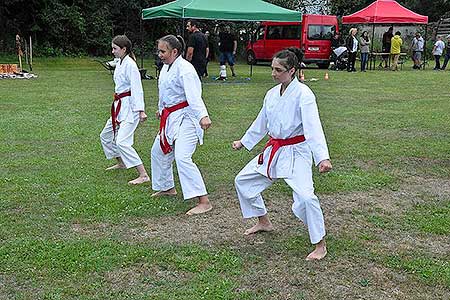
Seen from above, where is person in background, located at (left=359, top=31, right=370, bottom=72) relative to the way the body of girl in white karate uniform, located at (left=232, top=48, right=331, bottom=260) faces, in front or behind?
behind

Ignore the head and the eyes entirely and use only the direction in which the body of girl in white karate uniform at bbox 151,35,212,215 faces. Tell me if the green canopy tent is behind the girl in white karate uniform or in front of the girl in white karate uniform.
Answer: behind

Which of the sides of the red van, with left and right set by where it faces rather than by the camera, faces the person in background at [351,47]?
back

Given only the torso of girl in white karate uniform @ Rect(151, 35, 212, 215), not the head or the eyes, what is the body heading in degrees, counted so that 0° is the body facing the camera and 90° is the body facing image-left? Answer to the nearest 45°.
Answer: approximately 45°

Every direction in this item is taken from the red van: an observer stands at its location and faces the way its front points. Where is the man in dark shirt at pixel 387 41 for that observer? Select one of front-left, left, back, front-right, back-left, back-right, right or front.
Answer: back-right

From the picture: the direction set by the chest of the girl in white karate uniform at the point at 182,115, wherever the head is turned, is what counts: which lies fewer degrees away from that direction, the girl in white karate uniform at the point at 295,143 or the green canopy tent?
the girl in white karate uniform

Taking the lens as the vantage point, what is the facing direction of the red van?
facing away from the viewer and to the left of the viewer

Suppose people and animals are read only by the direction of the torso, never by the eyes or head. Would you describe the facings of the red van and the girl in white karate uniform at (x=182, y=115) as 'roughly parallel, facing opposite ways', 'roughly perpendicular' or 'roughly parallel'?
roughly perpendicular

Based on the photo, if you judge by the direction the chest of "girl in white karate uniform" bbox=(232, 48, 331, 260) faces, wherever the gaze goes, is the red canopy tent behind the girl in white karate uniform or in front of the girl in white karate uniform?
behind
